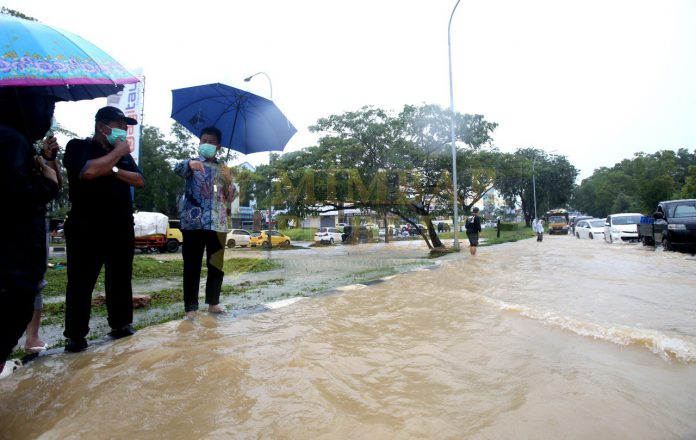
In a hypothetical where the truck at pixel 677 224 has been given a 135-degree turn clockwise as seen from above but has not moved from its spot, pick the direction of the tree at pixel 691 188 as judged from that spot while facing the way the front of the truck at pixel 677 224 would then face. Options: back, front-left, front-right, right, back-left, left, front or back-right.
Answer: right

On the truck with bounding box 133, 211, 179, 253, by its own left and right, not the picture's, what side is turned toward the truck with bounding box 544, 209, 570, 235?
front

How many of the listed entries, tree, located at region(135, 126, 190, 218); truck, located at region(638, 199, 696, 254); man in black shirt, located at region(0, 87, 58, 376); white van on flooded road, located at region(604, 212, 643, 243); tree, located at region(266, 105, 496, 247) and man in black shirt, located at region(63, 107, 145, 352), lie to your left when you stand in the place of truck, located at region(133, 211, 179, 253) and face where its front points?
1

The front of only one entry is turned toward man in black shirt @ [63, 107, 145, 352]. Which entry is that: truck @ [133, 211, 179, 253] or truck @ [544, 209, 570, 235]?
the truck @ [544, 209, 570, 235]

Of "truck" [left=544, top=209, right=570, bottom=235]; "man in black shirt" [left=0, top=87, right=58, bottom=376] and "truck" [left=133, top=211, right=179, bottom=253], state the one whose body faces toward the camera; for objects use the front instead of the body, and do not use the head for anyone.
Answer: the "truck" [left=544, top=209, right=570, bottom=235]

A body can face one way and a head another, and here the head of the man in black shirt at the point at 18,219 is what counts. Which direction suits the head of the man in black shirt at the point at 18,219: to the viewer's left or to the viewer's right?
to the viewer's right

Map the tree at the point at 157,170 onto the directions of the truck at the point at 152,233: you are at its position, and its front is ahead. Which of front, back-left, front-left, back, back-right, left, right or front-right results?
left

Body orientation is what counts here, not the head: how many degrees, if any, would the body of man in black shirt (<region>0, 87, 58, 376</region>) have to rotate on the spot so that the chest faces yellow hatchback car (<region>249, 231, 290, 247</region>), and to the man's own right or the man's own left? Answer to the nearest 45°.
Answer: approximately 45° to the man's own left

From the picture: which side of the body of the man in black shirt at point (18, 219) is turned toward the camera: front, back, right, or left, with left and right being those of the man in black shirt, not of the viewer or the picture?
right

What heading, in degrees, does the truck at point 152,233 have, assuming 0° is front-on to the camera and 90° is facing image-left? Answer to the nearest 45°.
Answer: approximately 270°

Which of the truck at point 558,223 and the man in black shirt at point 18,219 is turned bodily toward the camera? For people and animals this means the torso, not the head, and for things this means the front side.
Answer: the truck

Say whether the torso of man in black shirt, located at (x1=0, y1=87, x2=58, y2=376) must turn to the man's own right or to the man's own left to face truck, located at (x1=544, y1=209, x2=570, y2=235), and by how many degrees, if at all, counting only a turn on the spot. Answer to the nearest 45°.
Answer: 0° — they already face it

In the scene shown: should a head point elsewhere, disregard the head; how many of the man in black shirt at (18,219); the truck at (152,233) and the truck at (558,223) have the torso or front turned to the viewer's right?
2

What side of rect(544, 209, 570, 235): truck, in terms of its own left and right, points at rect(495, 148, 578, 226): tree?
back

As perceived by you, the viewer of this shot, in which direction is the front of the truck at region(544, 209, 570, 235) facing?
facing the viewer

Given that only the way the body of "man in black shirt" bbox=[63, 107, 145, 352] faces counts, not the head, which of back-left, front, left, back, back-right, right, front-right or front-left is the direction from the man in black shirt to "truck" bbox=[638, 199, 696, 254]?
front-left

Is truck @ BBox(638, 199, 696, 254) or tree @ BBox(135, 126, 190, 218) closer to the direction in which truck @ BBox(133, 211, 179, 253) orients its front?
the truck
